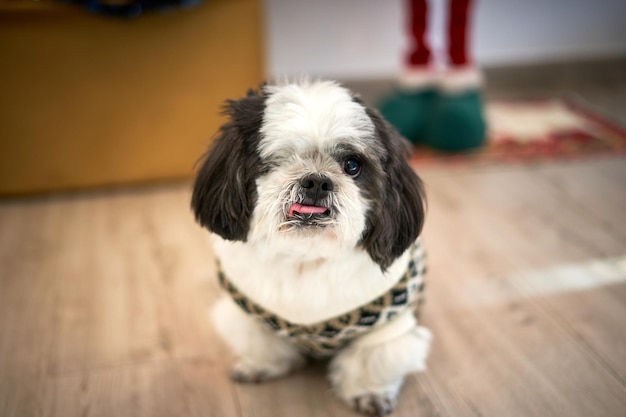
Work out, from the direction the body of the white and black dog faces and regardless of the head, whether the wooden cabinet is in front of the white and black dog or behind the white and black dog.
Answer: behind

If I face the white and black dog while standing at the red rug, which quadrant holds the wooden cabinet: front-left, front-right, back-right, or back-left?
front-right

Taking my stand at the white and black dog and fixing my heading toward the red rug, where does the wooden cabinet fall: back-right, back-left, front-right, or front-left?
front-left

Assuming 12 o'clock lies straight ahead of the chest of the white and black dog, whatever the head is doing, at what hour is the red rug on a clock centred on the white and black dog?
The red rug is roughly at 7 o'clock from the white and black dog.

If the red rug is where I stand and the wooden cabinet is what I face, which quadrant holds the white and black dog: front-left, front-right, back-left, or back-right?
front-left

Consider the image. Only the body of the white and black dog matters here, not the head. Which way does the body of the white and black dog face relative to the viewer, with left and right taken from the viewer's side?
facing the viewer
